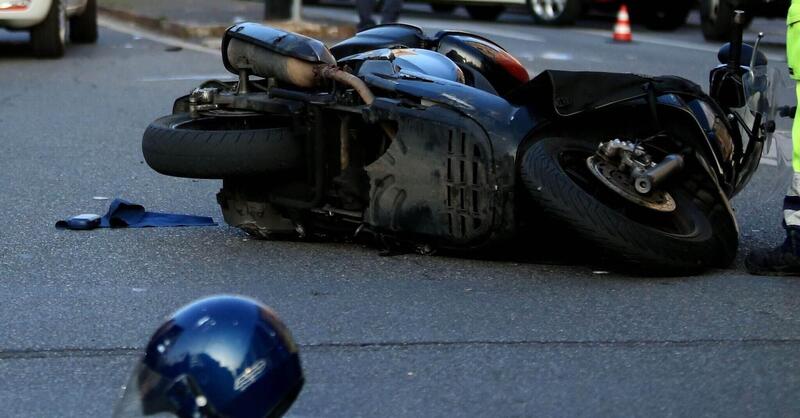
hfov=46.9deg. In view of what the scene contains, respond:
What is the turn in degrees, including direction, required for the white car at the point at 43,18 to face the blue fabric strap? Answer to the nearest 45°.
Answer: approximately 135° to its right

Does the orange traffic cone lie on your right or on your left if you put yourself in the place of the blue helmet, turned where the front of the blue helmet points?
on your right

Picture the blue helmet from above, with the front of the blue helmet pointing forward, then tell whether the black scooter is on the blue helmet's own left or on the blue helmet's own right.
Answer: on the blue helmet's own right

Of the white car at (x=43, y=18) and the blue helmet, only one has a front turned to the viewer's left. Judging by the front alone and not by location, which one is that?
the blue helmet

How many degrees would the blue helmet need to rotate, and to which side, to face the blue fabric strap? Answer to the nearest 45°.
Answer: approximately 90° to its right

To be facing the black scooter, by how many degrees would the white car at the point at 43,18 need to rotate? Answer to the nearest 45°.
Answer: approximately 135° to its right

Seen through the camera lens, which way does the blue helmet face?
facing to the left of the viewer
